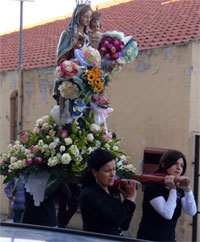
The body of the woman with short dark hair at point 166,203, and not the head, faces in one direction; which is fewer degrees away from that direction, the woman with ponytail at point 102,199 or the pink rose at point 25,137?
the woman with ponytail

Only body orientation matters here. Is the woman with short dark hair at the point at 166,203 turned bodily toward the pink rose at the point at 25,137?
no

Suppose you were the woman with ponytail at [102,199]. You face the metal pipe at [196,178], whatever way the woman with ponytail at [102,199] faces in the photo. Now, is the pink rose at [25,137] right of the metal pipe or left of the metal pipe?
left

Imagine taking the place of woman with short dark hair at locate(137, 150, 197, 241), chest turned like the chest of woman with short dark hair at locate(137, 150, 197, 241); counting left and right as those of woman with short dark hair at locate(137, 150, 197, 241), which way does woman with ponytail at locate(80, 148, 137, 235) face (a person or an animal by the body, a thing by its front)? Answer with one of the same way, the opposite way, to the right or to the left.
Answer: the same way

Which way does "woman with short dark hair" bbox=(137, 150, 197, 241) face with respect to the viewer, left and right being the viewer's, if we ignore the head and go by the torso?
facing the viewer and to the right of the viewer

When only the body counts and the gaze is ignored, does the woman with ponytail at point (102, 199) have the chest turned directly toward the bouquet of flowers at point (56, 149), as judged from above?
no

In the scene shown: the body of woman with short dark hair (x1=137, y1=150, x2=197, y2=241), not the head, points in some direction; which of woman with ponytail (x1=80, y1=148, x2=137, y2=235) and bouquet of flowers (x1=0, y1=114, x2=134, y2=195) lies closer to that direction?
the woman with ponytail

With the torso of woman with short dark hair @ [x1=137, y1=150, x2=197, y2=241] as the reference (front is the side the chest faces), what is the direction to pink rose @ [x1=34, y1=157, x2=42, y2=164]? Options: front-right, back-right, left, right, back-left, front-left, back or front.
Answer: back-right

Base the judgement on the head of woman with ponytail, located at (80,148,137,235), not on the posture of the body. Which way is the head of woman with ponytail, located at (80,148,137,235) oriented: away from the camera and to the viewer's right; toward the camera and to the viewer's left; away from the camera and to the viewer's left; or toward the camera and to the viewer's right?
toward the camera and to the viewer's right

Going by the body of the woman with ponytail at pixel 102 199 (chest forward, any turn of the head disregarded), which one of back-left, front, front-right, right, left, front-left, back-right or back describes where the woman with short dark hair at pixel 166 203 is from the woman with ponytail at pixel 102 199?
left

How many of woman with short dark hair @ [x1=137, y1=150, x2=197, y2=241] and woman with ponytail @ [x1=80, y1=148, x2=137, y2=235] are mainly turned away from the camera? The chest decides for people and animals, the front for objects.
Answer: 0
